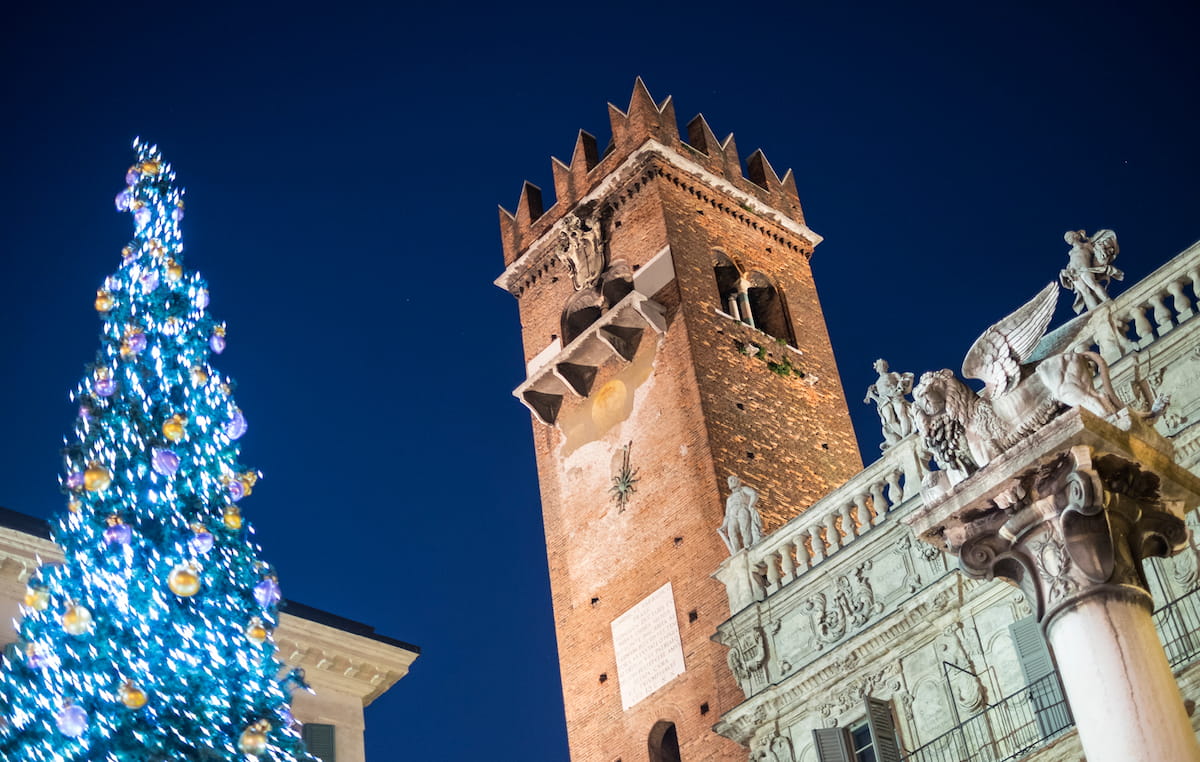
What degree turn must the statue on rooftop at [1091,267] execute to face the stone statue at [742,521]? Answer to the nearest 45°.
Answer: approximately 90° to its right

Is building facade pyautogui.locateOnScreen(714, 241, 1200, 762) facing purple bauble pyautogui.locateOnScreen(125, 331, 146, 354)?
yes

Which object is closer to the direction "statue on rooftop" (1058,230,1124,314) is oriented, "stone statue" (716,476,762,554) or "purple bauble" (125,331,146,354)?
the purple bauble

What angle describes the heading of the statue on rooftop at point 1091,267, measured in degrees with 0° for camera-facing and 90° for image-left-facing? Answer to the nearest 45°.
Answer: approximately 45°

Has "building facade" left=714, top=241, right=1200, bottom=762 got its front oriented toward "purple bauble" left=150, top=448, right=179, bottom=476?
yes

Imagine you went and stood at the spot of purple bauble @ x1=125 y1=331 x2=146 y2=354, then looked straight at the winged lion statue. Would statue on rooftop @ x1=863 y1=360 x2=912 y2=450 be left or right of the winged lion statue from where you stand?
left

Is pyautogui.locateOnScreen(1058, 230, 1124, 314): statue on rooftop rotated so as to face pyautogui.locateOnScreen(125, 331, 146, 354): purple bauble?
yes
